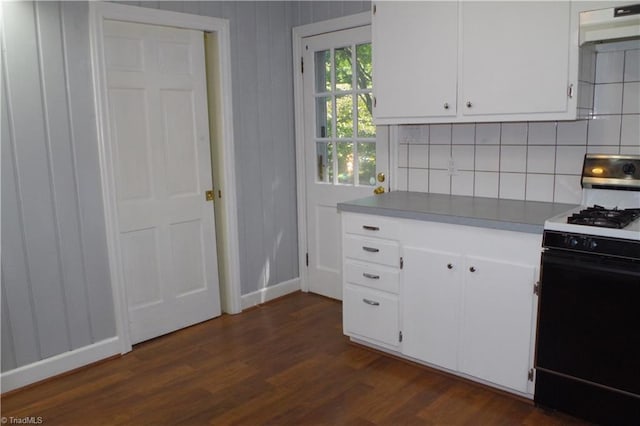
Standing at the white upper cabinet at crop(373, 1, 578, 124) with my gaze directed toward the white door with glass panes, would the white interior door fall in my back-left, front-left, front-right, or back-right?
front-left

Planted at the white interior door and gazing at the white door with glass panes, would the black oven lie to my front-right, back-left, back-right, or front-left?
front-right

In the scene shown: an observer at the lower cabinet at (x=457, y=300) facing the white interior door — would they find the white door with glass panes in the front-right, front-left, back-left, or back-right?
front-right

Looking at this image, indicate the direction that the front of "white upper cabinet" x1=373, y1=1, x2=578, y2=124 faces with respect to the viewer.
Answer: facing the viewer

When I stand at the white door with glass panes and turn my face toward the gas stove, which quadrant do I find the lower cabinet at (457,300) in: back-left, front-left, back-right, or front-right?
front-right

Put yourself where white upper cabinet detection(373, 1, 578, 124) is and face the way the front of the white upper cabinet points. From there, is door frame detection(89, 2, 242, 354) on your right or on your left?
on your right

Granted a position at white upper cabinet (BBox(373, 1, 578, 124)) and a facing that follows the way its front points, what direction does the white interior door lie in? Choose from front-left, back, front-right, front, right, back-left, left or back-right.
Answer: right
